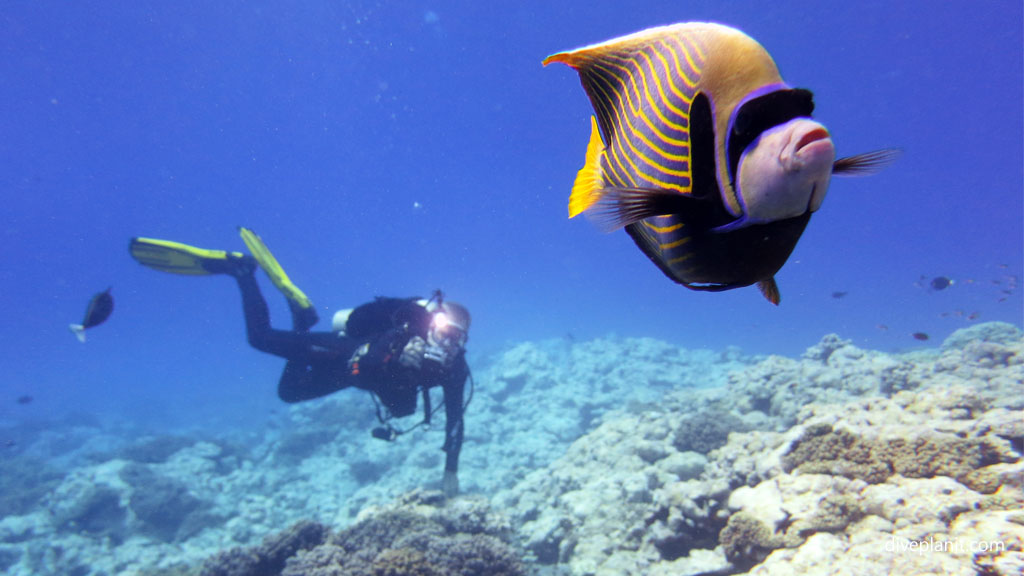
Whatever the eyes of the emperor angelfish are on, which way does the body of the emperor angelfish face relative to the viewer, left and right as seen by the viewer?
facing the viewer and to the right of the viewer

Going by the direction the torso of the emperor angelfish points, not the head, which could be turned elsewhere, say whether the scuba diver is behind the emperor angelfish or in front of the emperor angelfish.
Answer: behind
